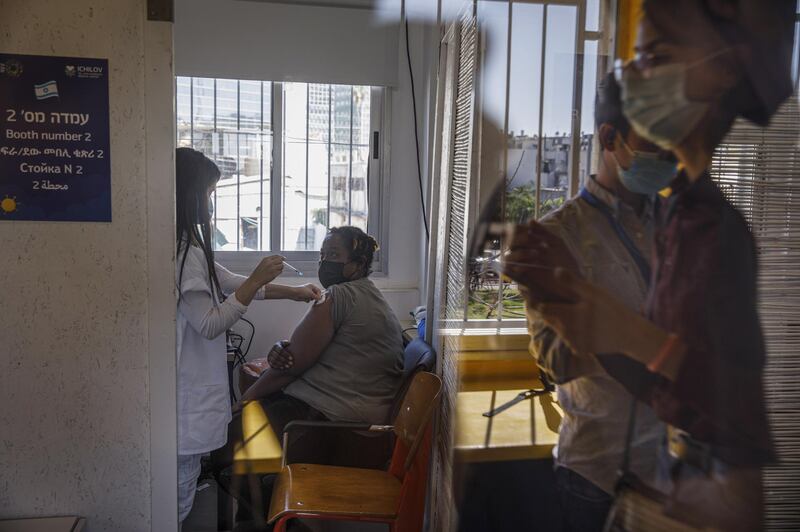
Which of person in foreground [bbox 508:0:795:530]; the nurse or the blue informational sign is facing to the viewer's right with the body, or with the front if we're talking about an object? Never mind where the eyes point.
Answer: the nurse

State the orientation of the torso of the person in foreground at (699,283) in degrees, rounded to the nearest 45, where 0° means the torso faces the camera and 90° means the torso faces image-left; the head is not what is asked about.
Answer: approximately 45°

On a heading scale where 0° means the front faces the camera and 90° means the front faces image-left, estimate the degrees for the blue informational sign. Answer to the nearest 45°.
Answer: approximately 0°

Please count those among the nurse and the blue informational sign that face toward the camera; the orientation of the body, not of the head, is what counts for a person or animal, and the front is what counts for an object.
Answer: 1

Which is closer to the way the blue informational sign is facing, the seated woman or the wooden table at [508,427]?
the wooden table

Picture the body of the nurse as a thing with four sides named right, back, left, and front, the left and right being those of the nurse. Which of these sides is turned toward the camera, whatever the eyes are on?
right
